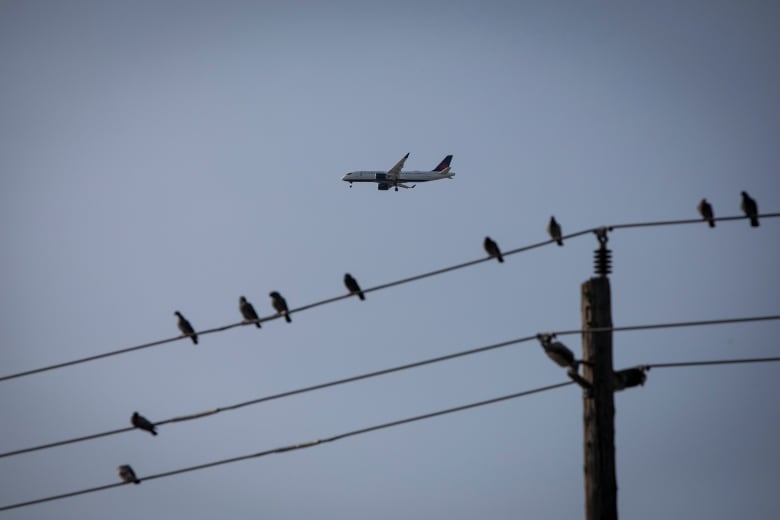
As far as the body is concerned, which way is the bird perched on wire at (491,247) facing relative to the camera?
to the viewer's left

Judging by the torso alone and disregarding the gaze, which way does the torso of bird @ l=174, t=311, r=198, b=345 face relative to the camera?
to the viewer's left

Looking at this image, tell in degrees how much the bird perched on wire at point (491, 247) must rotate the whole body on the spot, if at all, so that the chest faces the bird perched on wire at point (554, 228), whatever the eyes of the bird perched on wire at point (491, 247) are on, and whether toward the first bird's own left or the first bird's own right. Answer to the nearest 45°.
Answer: approximately 135° to the first bird's own right

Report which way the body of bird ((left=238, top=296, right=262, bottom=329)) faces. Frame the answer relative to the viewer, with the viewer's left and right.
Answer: facing to the left of the viewer

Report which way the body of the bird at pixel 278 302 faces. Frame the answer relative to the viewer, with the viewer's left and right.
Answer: facing to the left of the viewer

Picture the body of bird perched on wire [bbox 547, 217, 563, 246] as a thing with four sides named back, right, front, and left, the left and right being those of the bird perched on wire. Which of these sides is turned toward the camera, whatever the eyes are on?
left

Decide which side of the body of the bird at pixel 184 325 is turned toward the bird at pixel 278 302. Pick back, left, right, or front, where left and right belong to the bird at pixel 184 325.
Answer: back
